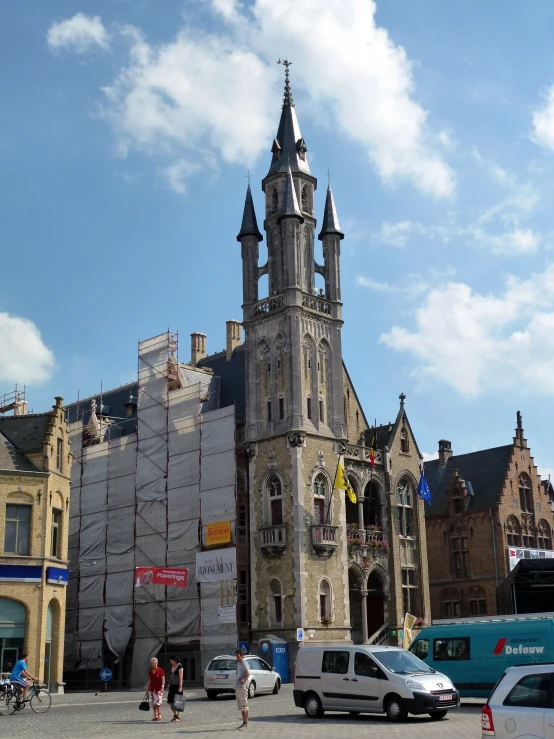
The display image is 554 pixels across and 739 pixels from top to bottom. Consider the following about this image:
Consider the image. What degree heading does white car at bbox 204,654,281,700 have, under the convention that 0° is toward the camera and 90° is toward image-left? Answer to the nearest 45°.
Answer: approximately 225°

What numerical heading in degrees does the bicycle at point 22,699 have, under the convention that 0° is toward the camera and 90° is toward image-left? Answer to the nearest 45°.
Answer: approximately 270°

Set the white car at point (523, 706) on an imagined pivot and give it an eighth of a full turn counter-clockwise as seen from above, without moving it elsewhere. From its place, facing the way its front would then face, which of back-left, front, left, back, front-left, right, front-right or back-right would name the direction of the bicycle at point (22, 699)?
left

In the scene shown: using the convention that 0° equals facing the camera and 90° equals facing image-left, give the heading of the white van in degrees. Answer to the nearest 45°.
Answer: approximately 315°

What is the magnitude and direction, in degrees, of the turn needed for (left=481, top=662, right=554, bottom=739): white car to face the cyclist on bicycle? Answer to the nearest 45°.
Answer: approximately 135° to its left

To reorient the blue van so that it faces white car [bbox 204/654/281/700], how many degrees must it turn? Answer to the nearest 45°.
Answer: approximately 45° to its right

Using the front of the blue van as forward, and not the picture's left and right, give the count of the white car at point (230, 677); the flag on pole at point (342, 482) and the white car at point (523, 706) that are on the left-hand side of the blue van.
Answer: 1

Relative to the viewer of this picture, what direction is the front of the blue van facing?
facing to the left of the viewer

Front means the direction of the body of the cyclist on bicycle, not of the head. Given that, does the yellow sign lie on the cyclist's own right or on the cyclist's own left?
on the cyclist's own left
